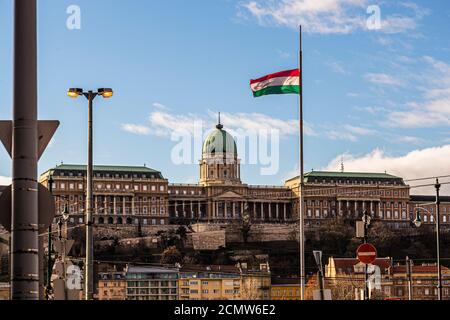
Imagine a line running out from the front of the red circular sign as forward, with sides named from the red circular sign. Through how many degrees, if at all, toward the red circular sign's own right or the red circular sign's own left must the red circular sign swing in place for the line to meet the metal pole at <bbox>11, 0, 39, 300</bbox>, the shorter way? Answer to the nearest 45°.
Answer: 0° — it already faces it

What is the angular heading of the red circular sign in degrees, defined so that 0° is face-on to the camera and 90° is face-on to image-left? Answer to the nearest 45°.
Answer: approximately 0°

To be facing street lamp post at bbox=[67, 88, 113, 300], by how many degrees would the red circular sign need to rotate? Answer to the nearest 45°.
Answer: approximately 90° to its right

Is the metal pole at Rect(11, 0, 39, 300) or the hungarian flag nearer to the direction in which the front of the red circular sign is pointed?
the metal pole

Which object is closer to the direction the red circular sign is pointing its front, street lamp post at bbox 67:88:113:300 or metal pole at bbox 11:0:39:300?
the metal pole

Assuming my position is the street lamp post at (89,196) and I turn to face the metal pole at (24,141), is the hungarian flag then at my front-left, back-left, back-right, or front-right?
back-left

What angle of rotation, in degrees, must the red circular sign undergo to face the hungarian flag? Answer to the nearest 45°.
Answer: approximately 180°

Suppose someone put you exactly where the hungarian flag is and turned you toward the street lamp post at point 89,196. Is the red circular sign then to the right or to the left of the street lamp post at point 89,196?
left
